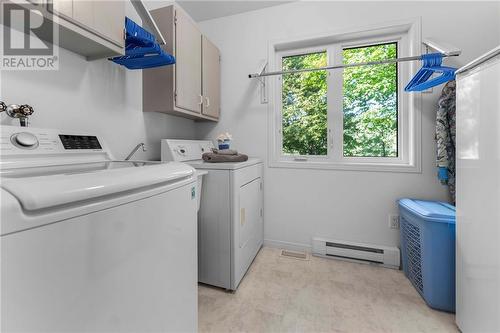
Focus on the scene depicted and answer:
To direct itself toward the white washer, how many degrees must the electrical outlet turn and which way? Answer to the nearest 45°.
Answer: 0° — it already faces it

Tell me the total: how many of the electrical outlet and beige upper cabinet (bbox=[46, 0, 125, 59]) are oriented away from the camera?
0

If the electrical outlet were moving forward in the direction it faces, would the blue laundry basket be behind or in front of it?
in front

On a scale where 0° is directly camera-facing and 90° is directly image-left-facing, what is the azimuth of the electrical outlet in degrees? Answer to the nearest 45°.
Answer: approximately 0°

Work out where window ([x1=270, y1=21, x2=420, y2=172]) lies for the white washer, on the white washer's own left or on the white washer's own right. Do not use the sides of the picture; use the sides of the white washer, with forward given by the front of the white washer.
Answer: on the white washer's own left

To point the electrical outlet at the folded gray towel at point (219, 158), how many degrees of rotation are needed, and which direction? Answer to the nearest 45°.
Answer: approximately 45° to its right

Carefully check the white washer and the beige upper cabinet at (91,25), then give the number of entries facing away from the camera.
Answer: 0

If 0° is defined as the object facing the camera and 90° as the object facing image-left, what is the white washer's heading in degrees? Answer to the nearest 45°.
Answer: approximately 315°

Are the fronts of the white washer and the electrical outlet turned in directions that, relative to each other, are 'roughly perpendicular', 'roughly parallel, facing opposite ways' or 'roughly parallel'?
roughly perpendicular

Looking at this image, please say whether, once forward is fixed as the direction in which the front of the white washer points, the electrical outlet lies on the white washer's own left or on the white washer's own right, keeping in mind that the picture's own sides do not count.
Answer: on the white washer's own left
